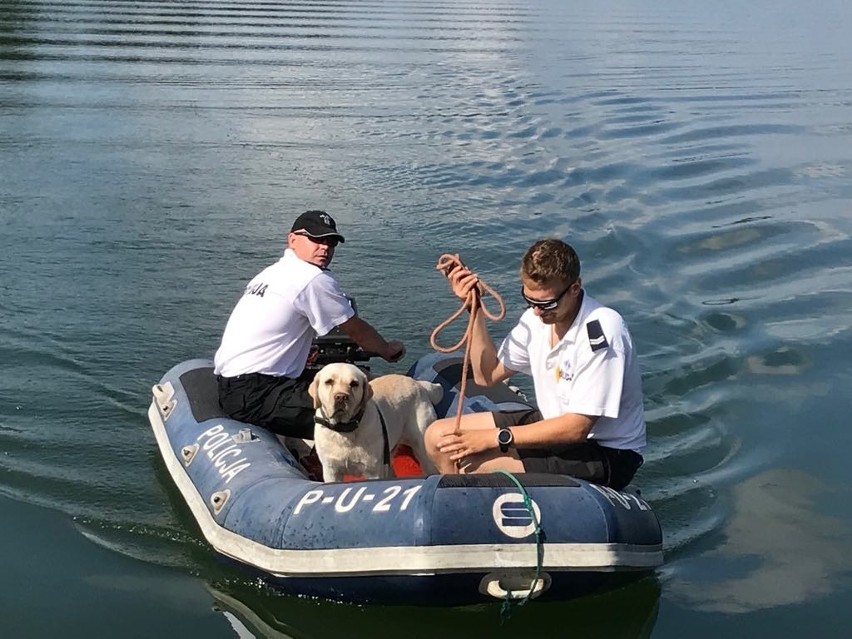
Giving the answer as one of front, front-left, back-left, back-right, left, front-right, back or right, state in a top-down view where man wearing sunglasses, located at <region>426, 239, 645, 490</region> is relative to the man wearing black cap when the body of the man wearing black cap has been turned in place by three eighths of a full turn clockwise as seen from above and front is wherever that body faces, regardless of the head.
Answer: front-left

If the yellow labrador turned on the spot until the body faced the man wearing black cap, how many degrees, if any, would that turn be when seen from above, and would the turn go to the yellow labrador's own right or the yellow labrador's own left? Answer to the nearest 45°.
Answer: approximately 90° to the yellow labrador's own right

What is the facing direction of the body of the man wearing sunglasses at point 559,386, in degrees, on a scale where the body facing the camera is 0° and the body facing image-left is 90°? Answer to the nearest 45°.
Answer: approximately 45°

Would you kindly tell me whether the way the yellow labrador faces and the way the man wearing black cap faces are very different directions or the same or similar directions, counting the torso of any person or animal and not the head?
very different directions

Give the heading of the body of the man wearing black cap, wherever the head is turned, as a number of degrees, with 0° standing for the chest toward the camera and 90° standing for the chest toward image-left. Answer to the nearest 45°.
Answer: approximately 225°

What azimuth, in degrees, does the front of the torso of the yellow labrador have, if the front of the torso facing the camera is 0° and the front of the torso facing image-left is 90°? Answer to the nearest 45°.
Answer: approximately 45°

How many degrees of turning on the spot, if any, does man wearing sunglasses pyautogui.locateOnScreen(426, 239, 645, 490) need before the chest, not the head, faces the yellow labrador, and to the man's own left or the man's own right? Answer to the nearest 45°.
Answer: approximately 45° to the man's own right
